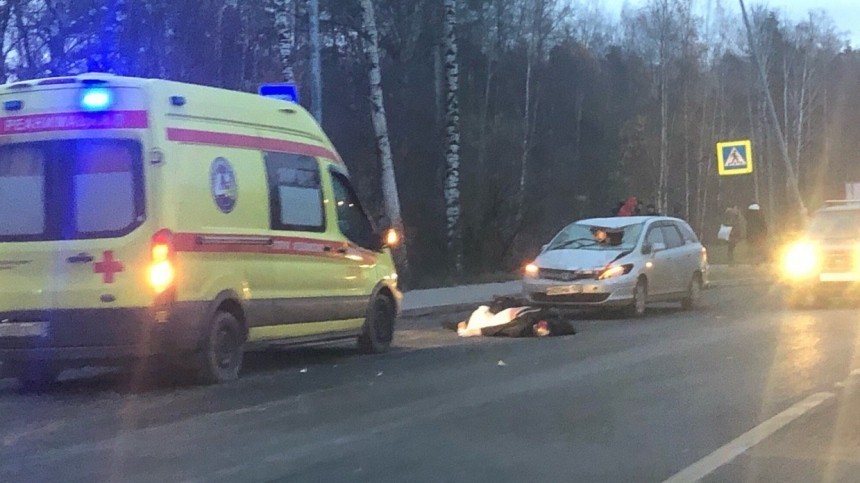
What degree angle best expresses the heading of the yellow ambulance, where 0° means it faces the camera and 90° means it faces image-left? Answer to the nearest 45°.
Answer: approximately 225°

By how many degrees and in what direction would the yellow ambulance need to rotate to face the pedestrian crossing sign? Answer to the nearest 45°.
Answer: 0° — it already faces it

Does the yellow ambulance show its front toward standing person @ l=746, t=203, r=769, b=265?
yes

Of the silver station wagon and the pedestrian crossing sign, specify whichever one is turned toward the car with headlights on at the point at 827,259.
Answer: the pedestrian crossing sign

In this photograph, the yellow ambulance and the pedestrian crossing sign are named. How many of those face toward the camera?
1

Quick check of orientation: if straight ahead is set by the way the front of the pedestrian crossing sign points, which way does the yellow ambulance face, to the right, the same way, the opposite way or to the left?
the opposite way
